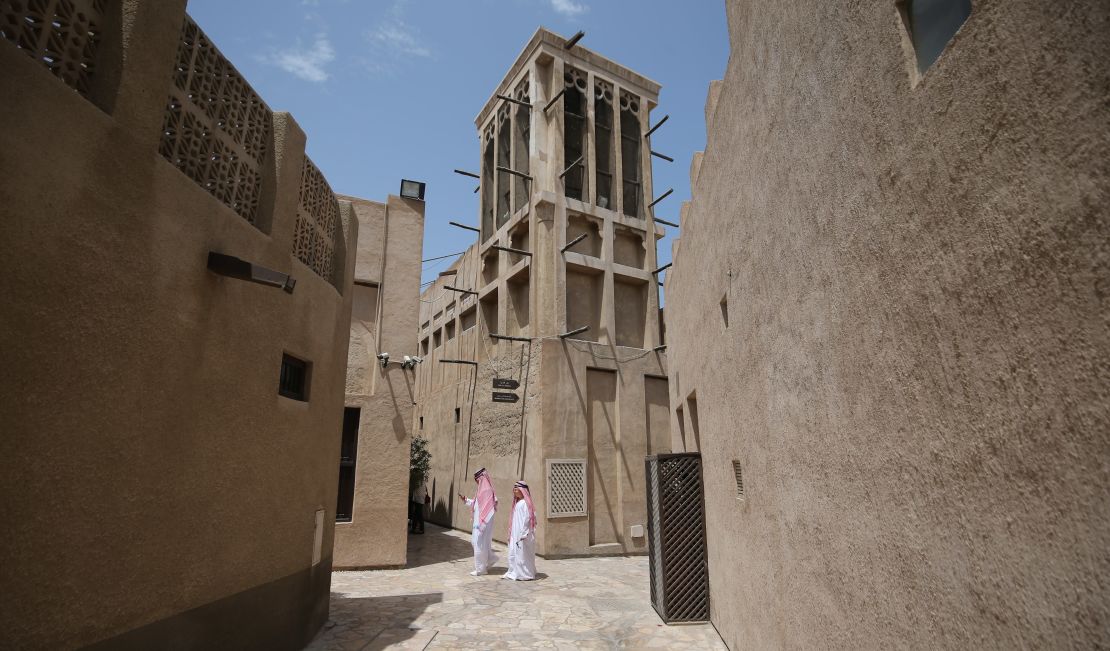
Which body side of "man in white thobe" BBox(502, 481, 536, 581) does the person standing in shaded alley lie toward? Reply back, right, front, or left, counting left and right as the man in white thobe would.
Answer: right

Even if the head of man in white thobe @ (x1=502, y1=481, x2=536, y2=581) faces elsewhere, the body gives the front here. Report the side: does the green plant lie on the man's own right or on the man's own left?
on the man's own right

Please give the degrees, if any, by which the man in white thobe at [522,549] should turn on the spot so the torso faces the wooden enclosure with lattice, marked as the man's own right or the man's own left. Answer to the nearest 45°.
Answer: approximately 135° to the man's own left

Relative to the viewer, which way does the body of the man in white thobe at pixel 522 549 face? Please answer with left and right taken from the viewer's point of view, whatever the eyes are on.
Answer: facing to the left of the viewer

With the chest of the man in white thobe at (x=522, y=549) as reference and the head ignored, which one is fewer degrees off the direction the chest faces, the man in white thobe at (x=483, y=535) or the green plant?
the man in white thobe
